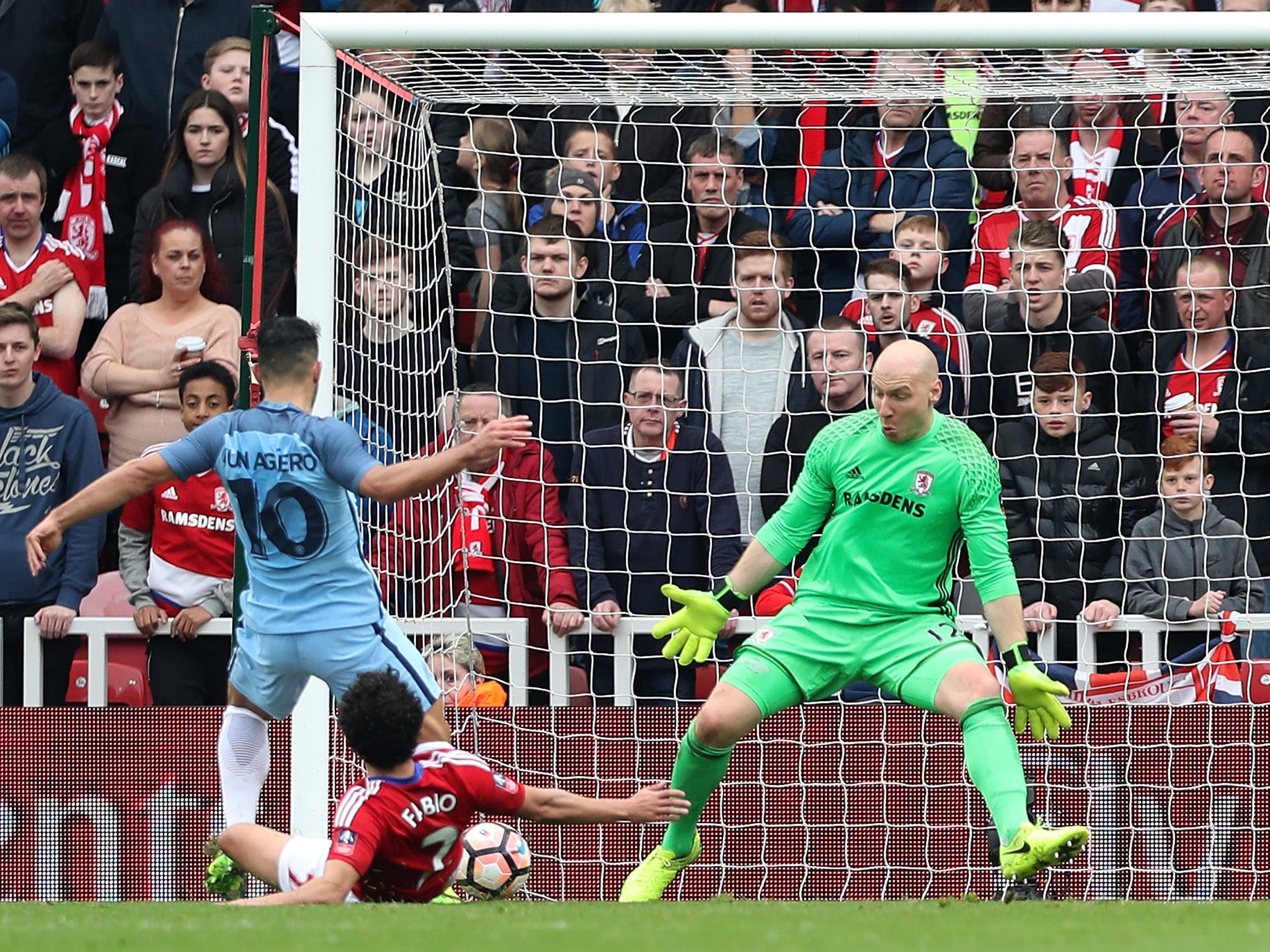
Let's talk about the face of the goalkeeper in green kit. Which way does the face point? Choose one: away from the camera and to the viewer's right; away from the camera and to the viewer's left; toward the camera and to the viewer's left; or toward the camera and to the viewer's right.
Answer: toward the camera and to the viewer's left

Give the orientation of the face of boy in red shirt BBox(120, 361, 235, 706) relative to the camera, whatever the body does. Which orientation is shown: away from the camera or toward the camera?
toward the camera

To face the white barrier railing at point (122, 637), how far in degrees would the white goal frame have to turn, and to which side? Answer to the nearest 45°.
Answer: approximately 135° to its right

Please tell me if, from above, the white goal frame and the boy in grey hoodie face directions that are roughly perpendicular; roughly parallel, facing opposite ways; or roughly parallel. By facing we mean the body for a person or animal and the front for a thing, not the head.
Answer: roughly parallel

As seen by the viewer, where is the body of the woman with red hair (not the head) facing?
toward the camera

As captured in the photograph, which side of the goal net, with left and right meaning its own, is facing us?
front

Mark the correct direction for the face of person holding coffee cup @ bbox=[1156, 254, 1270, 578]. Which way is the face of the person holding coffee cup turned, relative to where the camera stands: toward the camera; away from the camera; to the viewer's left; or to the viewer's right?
toward the camera

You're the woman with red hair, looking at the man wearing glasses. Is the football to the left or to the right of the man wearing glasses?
right

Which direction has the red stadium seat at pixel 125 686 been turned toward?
toward the camera

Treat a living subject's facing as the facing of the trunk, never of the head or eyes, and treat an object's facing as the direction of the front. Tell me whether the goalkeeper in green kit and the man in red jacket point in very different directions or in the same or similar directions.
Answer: same or similar directions

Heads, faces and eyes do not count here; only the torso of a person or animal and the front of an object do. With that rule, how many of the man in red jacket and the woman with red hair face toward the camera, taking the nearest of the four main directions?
2

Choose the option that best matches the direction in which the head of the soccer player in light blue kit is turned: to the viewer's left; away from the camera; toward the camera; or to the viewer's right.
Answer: away from the camera

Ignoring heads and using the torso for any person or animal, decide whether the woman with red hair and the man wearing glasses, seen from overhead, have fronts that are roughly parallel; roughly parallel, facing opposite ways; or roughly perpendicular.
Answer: roughly parallel

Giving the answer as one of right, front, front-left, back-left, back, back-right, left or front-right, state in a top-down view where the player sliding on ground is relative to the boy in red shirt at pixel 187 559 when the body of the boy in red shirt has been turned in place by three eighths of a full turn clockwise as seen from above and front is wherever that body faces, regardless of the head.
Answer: back-left

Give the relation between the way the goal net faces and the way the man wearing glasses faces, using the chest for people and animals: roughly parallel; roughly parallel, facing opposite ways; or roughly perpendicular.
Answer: roughly parallel
